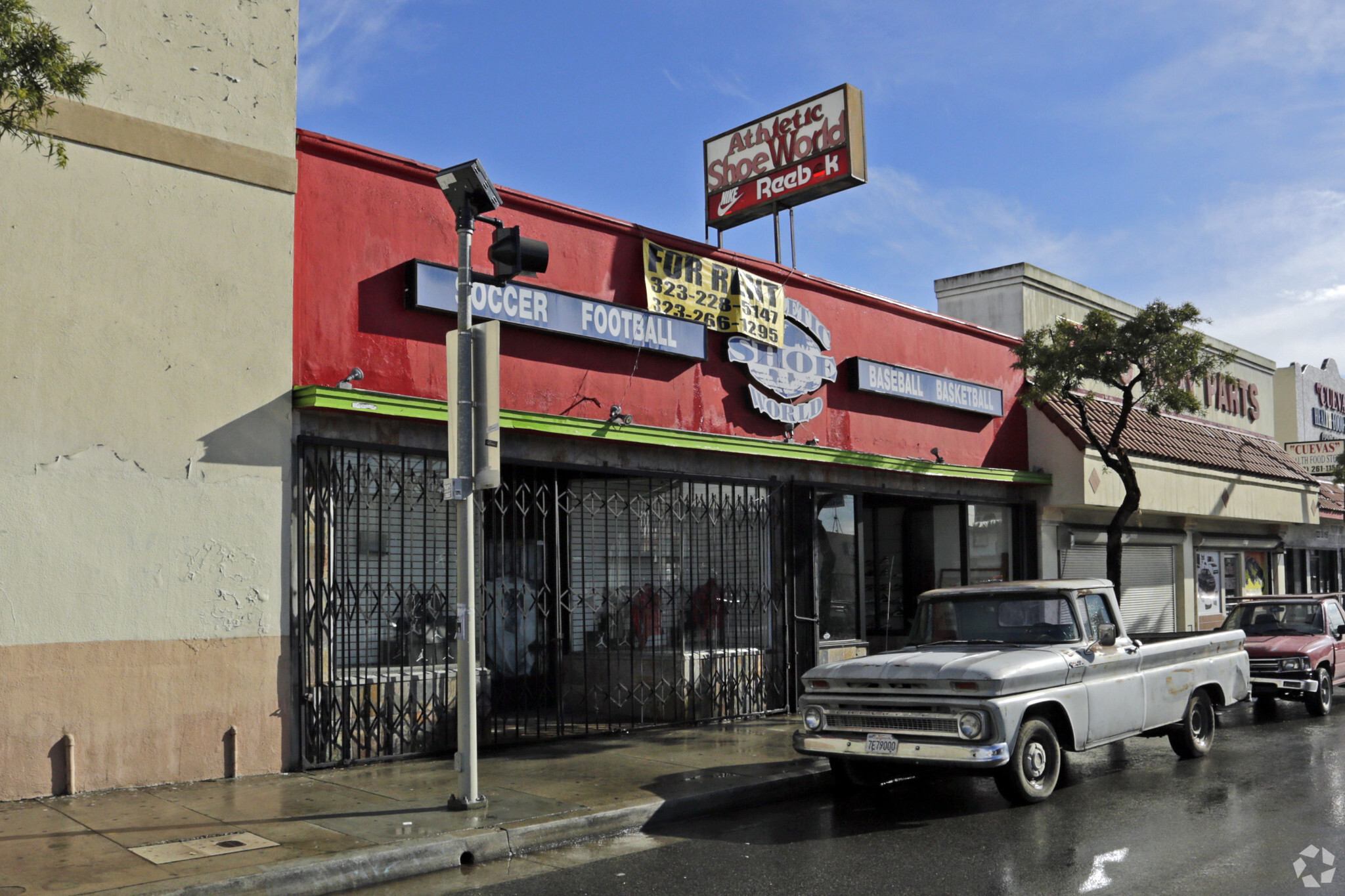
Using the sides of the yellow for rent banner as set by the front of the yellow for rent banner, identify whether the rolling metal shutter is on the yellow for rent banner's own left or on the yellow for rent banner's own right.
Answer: on the yellow for rent banner's own left

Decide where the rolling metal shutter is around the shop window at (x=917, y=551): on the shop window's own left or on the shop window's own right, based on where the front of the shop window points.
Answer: on the shop window's own left

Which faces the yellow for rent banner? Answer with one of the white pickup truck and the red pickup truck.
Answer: the red pickup truck

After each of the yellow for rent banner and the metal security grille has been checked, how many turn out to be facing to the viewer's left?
0

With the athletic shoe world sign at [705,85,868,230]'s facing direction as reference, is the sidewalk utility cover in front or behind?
in front

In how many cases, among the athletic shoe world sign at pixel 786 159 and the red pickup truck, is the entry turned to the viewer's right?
0

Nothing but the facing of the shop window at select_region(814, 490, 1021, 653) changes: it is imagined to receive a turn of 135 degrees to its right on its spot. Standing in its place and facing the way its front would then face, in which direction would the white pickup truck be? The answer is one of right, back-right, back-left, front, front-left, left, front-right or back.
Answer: left

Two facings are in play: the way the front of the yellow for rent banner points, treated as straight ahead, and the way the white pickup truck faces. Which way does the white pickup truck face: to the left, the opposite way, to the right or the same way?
to the right

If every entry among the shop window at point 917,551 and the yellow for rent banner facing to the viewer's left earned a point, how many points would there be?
0

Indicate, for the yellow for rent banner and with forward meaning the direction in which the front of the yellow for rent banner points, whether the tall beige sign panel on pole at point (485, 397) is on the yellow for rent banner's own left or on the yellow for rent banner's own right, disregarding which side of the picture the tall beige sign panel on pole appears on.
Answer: on the yellow for rent banner's own right
